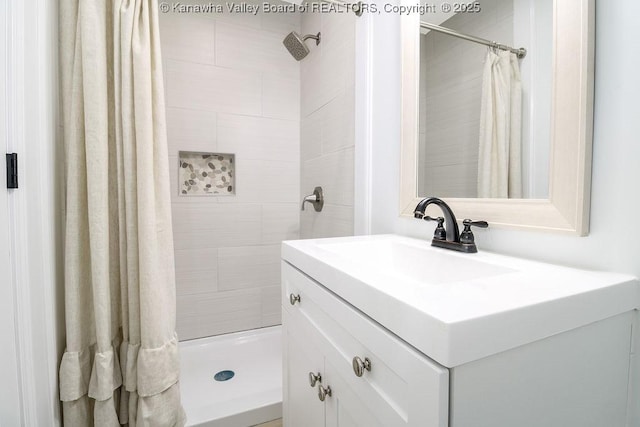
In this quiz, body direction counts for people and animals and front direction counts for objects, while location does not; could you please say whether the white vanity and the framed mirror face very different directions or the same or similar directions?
same or similar directions

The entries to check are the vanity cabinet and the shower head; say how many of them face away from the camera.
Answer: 0

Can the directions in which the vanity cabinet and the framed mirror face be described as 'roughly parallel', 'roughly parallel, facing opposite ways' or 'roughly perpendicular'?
roughly parallel

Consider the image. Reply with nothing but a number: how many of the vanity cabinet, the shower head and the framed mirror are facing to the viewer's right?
0

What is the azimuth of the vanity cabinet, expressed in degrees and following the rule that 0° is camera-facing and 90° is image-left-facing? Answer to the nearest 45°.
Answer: approximately 45°

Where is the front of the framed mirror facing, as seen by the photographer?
facing the viewer and to the left of the viewer

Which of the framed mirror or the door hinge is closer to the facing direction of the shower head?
the door hinge
